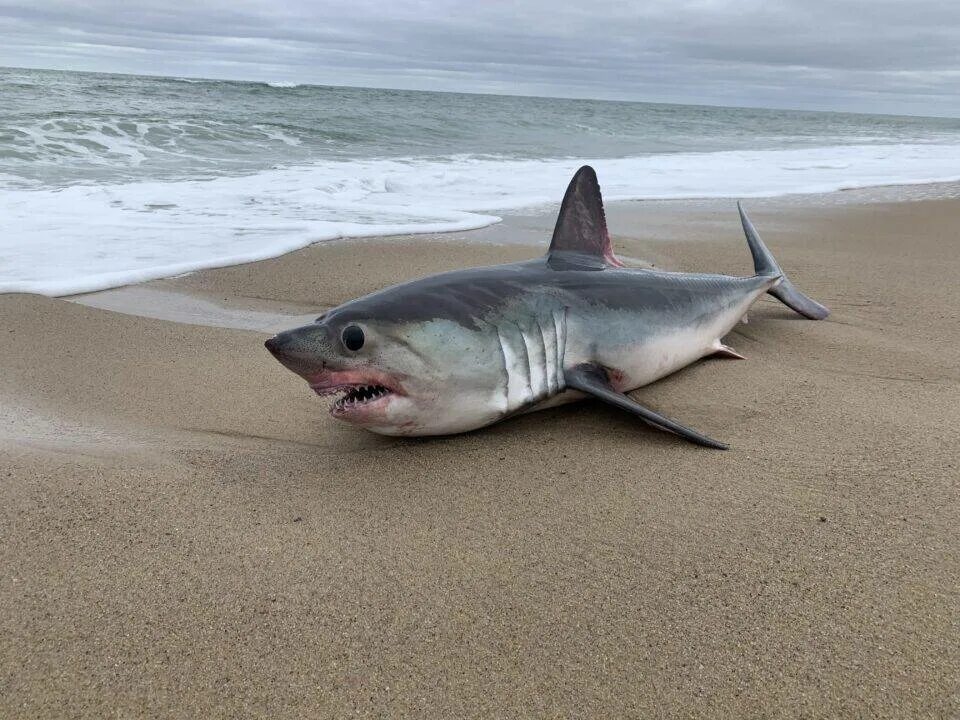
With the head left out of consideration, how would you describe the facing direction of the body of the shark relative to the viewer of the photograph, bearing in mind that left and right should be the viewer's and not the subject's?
facing the viewer and to the left of the viewer
